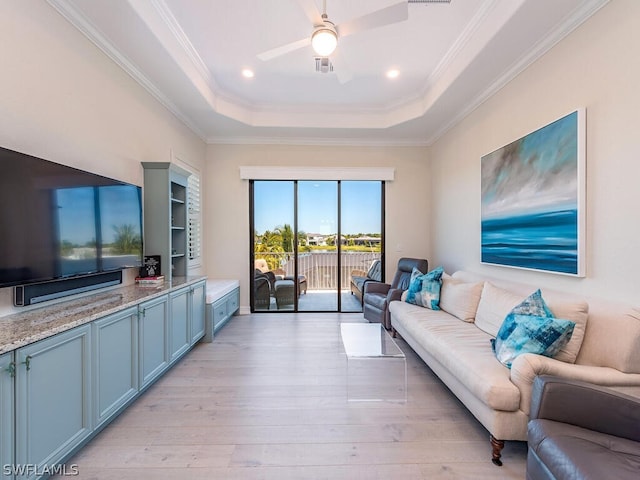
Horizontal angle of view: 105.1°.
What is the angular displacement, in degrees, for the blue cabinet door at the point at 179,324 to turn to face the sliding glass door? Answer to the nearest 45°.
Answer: approximately 90° to its left

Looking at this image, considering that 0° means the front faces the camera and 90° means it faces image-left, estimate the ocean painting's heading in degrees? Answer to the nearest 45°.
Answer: approximately 45°

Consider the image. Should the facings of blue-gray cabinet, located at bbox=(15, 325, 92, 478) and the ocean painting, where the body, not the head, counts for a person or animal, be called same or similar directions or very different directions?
very different directions

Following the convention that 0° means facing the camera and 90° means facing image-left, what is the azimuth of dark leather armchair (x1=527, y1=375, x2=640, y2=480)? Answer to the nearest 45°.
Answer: approximately 90°

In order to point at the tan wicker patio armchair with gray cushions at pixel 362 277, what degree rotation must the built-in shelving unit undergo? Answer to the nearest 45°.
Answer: approximately 45° to its left

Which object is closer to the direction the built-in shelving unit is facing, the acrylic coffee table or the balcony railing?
the acrylic coffee table

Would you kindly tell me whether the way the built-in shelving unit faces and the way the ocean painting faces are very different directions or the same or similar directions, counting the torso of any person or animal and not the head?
very different directions
